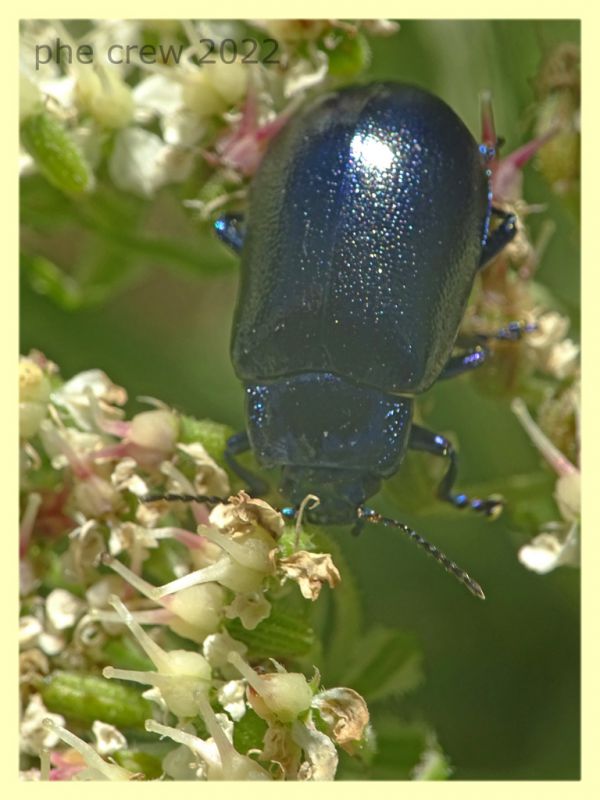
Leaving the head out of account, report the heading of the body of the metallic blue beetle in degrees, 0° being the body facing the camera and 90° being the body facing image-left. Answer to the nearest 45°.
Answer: approximately 0°
